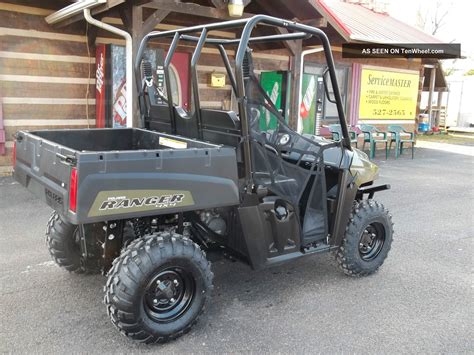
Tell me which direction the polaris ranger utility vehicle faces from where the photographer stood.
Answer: facing away from the viewer and to the right of the viewer

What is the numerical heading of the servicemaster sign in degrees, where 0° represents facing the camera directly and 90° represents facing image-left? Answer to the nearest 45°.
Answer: approximately 0°

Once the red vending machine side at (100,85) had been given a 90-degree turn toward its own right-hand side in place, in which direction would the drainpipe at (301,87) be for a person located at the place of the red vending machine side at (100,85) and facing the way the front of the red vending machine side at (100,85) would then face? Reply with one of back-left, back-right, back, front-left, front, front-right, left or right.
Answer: back

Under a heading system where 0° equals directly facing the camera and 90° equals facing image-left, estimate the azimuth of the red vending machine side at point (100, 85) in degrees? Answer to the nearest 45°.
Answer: approximately 0°

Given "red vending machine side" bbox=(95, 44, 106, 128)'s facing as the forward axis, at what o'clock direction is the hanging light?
The hanging light is roughly at 10 o'clock from the red vending machine side.
